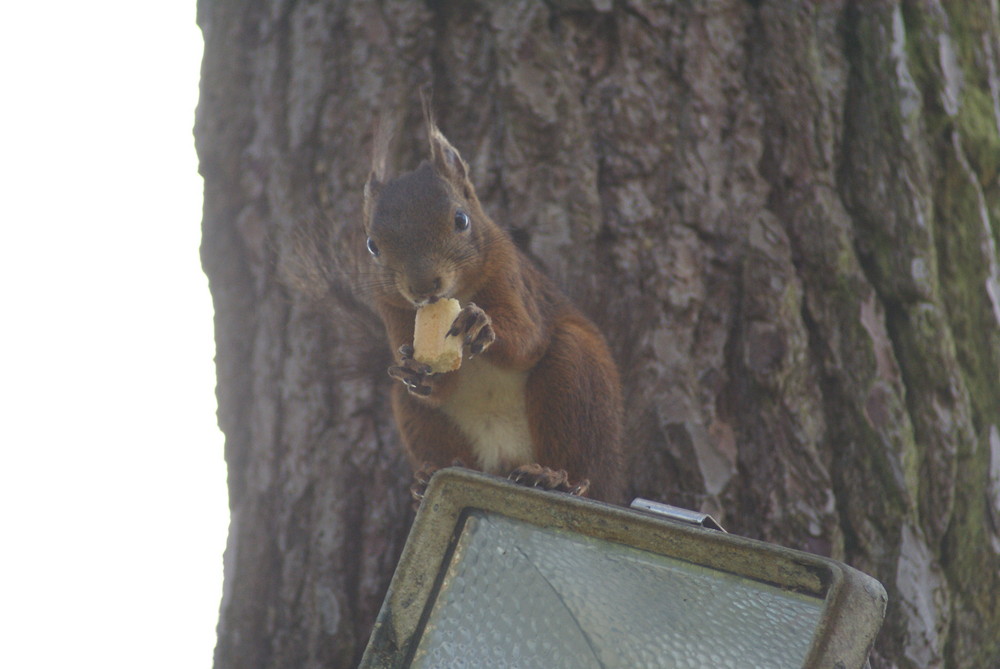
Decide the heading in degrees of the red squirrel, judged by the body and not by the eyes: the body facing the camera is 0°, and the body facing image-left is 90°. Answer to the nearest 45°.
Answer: approximately 45°
